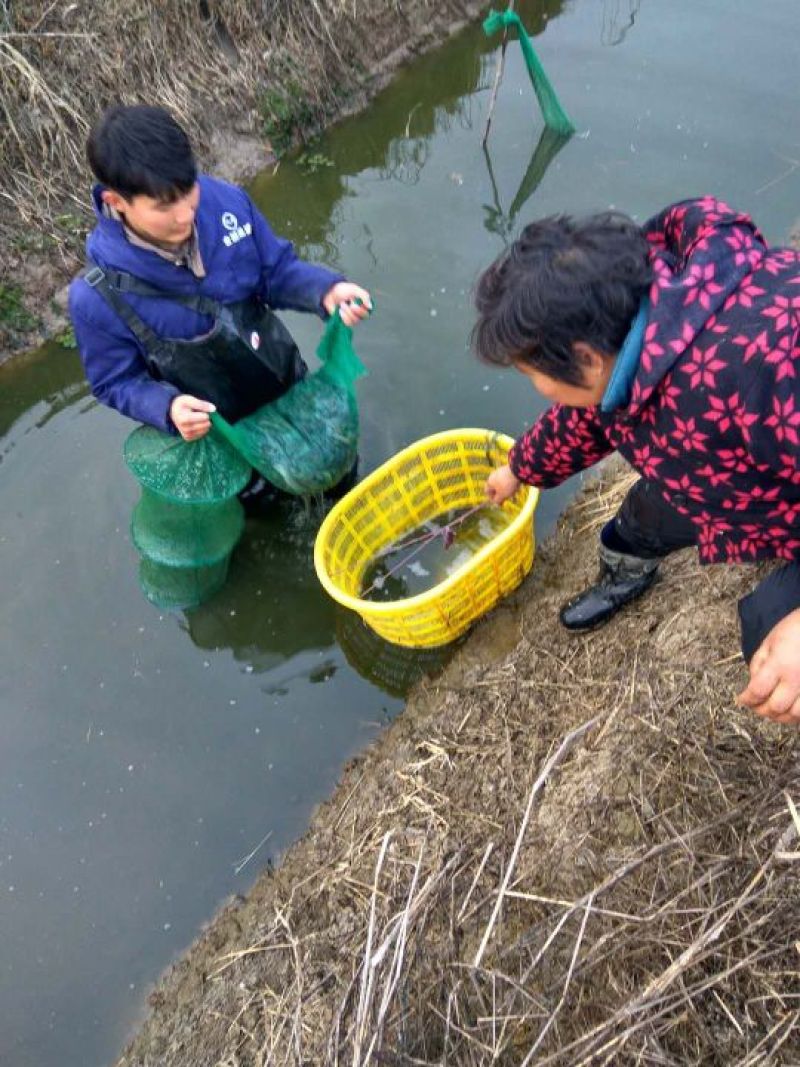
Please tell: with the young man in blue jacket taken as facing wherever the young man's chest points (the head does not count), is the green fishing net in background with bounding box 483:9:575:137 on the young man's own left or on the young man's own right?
on the young man's own left

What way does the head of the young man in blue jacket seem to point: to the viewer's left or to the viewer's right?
to the viewer's right

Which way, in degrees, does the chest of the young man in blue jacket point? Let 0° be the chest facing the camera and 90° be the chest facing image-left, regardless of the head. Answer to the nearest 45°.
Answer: approximately 315°
